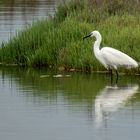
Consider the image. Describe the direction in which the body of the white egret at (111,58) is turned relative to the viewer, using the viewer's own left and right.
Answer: facing to the left of the viewer
